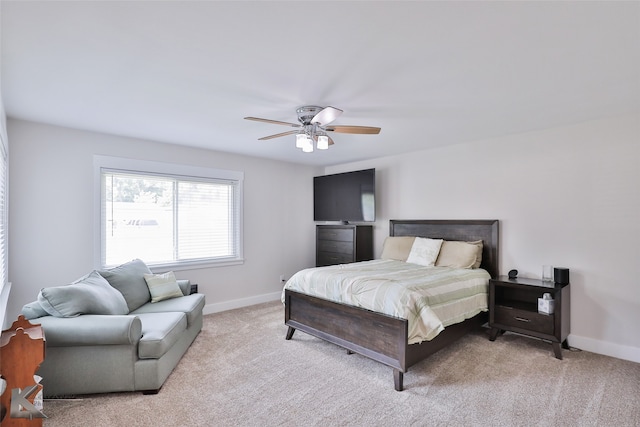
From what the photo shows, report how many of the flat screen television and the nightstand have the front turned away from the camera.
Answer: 0

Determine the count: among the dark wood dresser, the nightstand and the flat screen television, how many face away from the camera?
0

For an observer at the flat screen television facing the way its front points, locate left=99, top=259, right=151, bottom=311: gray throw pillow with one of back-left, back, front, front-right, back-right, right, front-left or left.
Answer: front

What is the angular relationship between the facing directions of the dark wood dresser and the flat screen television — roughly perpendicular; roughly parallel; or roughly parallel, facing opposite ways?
roughly parallel

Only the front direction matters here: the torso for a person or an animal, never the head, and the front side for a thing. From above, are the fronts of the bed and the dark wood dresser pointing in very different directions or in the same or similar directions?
same or similar directions

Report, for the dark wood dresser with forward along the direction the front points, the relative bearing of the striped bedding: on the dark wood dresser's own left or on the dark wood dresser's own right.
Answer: on the dark wood dresser's own left

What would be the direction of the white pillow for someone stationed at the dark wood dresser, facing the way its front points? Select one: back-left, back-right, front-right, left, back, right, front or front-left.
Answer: left

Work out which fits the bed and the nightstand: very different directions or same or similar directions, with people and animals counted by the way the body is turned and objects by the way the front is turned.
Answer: same or similar directions

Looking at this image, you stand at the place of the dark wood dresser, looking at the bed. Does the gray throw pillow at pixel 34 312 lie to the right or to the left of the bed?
right

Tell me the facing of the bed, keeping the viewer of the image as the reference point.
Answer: facing the viewer and to the left of the viewer

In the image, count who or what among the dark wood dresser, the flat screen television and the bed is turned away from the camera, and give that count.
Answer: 0

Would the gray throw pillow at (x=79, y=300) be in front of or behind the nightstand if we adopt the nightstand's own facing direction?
in front

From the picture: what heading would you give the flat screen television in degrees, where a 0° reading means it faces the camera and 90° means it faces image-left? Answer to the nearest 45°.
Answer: approximately 45°
